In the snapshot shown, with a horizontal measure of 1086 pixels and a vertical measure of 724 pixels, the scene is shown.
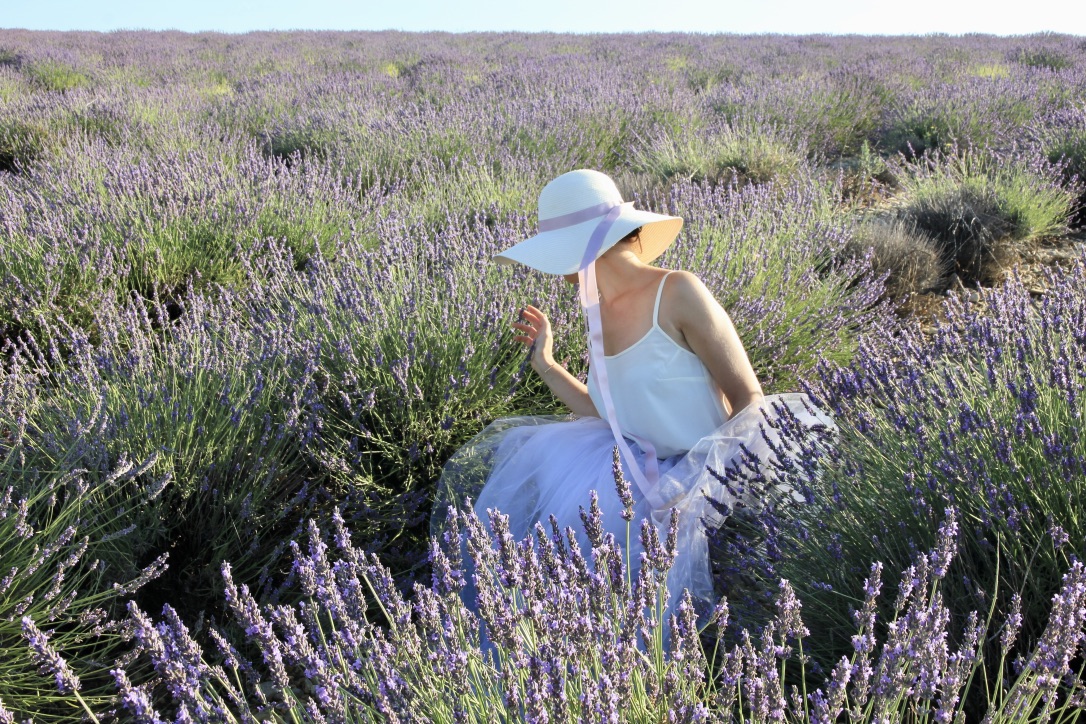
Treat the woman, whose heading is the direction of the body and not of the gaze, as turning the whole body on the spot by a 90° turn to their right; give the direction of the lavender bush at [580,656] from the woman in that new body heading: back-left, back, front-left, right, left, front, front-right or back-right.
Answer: back-left

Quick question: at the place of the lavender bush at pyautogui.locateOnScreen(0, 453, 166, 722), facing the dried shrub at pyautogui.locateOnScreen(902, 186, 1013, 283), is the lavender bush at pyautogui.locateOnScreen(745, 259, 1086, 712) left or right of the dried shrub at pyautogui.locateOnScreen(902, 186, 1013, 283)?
right

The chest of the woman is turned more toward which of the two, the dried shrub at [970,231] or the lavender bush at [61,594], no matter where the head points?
the lavender bush

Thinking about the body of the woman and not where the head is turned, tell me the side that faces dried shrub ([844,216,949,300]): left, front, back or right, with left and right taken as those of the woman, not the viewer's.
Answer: back

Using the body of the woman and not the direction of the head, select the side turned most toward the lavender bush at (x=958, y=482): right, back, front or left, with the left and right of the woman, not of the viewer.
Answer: left

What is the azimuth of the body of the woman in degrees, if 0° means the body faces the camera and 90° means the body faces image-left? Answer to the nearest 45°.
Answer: approximately 45°

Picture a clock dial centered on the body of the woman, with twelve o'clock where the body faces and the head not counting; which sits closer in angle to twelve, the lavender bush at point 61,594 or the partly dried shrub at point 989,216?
the lavender bush

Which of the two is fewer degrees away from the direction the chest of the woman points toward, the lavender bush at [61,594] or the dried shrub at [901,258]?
the lavender bush

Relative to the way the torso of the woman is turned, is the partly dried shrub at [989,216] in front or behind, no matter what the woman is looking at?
behind

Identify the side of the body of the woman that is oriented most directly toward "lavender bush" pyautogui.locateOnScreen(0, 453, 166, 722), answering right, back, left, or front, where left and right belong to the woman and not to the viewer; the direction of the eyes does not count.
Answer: front
